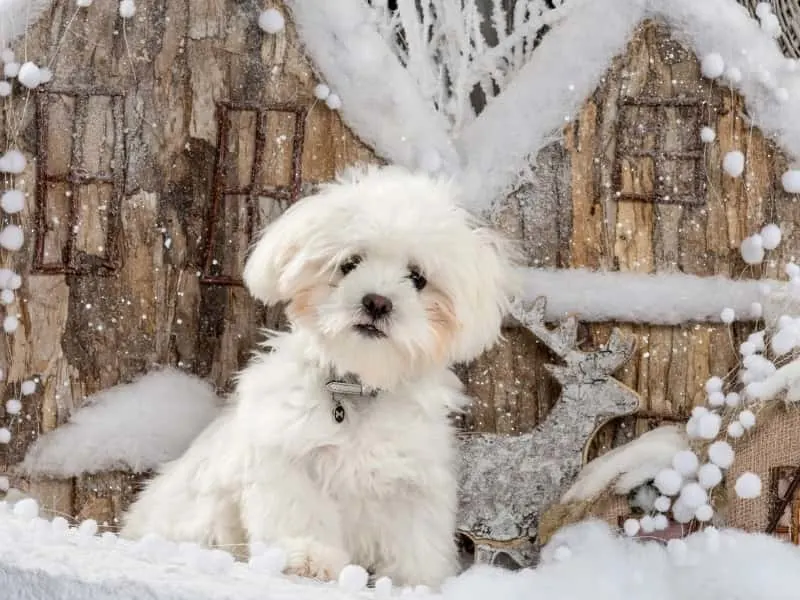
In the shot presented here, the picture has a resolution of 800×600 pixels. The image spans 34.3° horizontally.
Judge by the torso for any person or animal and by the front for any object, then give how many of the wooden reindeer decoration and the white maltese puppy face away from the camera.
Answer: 0

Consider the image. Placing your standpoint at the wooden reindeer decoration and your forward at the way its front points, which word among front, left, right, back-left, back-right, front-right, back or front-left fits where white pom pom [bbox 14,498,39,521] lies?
back-right

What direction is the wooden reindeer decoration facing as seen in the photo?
to the viewer's right

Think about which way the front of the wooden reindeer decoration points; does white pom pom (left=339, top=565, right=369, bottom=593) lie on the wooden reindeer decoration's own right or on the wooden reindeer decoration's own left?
on the wooden reindeer decoration's own right

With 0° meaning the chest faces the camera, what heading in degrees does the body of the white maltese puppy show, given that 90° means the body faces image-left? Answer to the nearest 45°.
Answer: approximately 315°

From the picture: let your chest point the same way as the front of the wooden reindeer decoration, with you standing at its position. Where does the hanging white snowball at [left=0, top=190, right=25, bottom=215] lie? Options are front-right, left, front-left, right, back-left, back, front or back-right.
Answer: back

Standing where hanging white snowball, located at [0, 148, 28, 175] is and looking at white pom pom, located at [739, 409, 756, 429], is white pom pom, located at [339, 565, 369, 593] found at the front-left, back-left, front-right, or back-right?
front-right

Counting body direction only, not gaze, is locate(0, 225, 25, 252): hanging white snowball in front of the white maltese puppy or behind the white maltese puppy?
behind

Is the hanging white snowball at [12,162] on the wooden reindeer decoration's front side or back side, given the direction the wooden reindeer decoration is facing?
on the back side
